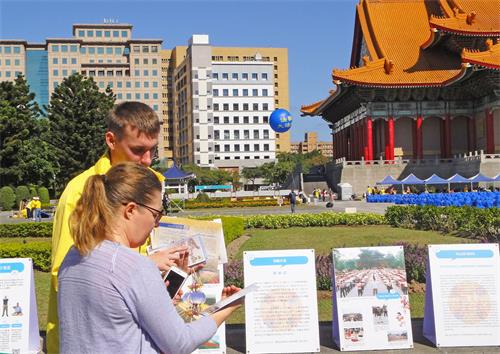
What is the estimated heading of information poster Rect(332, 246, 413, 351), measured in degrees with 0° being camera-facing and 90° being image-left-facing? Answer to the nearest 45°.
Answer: approximately 0°

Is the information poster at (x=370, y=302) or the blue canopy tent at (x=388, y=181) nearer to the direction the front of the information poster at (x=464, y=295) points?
the information poster

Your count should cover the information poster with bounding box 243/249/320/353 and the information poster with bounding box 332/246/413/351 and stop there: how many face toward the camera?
2

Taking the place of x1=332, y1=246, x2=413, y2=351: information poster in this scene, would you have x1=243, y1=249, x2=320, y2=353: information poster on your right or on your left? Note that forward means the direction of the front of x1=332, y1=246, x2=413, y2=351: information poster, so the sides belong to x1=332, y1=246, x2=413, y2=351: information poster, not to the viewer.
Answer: on your right

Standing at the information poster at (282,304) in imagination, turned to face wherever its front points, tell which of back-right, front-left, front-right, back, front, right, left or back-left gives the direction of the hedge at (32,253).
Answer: back-right

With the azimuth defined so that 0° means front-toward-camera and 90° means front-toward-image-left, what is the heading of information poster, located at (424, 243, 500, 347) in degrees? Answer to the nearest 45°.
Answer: approximately 0°

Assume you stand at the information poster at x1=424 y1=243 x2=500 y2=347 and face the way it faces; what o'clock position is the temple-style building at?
The temple-style building is roughly at 6 o'clock from the information poster.

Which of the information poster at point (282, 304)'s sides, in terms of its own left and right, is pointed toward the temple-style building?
back

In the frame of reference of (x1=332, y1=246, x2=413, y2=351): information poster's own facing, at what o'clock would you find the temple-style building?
The temple-style building is roughly at 6 o'clock from the information poster.

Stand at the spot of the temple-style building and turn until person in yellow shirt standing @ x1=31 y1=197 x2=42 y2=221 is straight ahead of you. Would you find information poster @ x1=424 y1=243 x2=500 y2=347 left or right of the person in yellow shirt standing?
left

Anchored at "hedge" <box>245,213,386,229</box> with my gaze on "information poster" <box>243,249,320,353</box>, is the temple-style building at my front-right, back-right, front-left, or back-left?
back-left

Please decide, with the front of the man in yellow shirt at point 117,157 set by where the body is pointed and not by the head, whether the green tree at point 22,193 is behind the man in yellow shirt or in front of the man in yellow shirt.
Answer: behind
